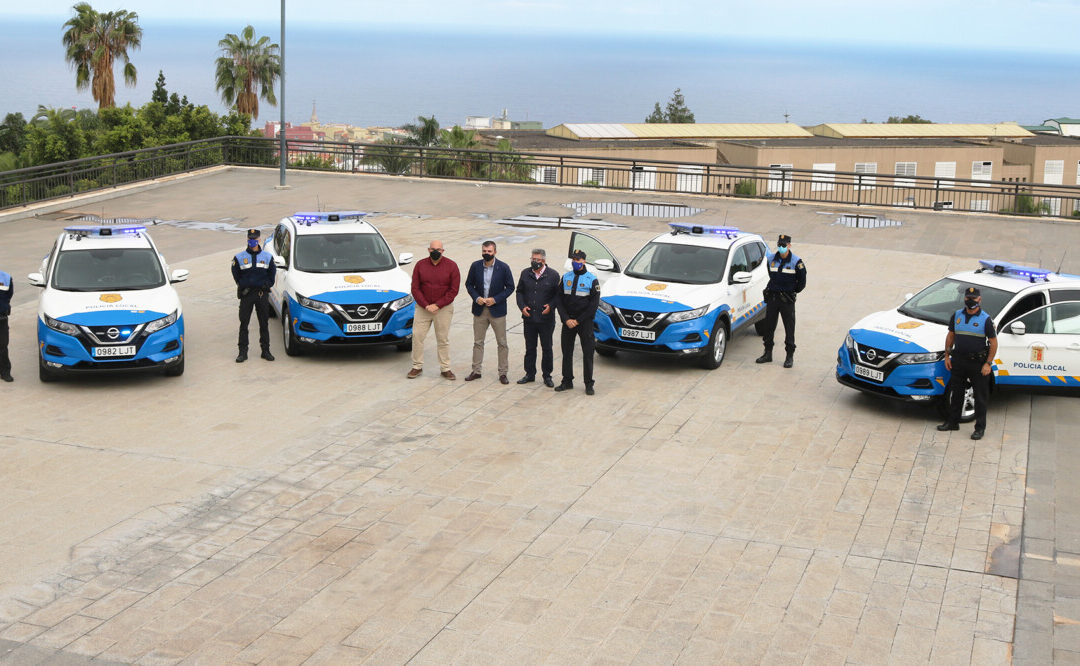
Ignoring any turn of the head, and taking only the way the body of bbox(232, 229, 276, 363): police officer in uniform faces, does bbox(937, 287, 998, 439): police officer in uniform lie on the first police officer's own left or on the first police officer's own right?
on the first police officer's own left

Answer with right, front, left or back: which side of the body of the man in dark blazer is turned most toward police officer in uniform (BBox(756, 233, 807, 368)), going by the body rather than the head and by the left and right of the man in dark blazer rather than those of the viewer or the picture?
left

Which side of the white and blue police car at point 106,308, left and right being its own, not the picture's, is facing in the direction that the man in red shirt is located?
left

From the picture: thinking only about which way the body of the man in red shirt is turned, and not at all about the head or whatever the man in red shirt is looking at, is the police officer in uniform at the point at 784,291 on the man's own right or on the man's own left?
on the man's own left

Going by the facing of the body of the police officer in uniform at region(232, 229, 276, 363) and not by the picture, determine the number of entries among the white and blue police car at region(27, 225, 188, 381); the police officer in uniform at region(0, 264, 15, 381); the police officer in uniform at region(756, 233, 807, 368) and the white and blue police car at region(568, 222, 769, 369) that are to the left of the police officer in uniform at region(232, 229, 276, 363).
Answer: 2

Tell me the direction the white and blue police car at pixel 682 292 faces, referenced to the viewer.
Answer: facing the viewer and to the left of the viewer

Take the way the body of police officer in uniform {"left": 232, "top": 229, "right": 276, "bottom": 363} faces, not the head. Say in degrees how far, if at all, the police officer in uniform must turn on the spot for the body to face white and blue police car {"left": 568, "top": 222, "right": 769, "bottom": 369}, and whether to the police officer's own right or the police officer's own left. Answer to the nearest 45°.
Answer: approximately 90° to the police officer's own left

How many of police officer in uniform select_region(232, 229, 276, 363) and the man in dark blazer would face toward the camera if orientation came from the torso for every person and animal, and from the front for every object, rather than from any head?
2

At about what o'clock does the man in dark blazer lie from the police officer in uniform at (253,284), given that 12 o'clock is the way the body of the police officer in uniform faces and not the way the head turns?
The man in dark blazer is roughly at 10 o'clock from the police officer in uniform.

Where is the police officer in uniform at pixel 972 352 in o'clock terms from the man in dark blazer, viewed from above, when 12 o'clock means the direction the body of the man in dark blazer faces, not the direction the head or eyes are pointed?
The police officer in uniform is roughly at 10 o'clock from the man in dark blazer.

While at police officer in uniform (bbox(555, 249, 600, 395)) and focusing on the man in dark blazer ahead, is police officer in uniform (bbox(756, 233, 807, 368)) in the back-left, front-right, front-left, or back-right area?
back-right

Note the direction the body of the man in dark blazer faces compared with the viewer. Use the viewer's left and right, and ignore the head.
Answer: facing the viewer

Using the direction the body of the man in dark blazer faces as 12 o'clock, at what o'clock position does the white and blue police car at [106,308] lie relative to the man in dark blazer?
The white and blue police car is roughly at 3 o'clock from the man in dark blazer.

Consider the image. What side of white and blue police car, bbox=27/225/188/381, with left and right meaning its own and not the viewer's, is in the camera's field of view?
front
